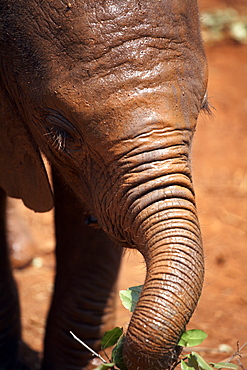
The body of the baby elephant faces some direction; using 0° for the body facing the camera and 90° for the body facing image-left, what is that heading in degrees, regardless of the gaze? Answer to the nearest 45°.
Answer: approximately 315°
